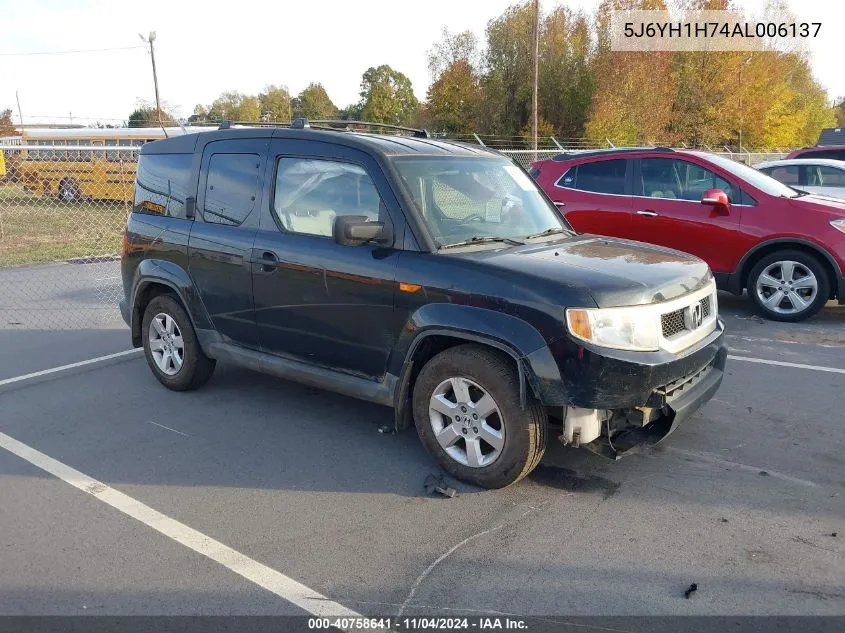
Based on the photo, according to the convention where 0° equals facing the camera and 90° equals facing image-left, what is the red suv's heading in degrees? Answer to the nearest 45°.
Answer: approximately 315°

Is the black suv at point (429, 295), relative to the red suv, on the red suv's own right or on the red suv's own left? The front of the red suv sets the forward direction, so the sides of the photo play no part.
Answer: on the red suv's own right

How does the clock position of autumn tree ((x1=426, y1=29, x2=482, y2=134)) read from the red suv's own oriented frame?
The autumn tree is roughly at 7 o'clock from the red suv.

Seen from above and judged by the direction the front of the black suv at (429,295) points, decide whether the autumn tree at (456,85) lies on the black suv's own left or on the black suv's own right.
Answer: on the black suv's own left
